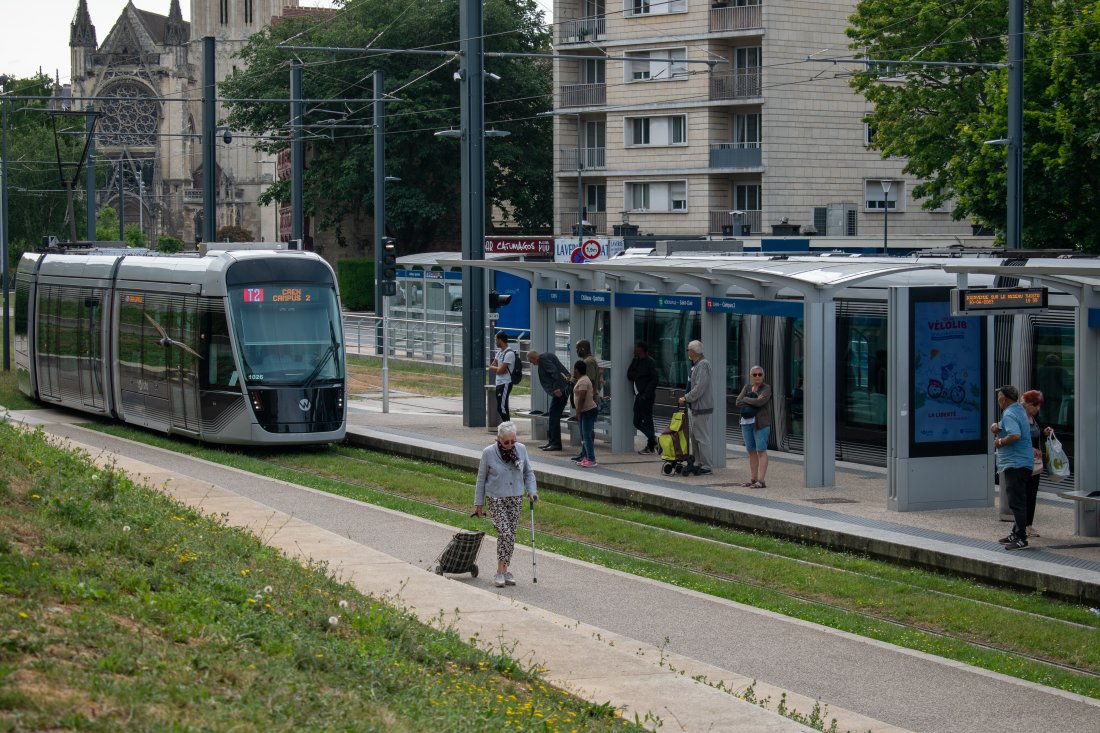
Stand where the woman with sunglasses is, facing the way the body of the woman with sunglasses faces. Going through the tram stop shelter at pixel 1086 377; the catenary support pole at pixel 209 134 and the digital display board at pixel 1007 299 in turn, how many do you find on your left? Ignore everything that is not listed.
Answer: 2

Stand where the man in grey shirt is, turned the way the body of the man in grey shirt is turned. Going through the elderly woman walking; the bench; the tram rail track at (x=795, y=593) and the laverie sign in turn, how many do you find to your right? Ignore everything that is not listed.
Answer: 1

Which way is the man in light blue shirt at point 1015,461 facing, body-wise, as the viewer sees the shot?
to the viewer's left

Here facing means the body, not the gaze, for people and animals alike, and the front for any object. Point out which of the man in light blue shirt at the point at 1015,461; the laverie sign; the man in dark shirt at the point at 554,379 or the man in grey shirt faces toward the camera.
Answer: the laverie sign

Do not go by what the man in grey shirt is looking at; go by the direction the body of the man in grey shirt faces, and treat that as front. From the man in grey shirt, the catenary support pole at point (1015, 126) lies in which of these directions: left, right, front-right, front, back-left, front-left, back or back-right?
back-right

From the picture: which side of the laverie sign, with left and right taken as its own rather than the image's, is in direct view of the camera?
front

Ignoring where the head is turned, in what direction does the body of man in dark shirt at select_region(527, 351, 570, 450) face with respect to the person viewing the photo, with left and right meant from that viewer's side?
facing to the left of the viewer

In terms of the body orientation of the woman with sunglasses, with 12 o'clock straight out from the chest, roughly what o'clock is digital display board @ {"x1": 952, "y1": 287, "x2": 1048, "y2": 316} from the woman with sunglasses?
The digital display board is roughly at 9 o'clock from the woman with sunglasses.

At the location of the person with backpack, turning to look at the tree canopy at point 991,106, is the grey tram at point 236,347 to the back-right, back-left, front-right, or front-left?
back-left

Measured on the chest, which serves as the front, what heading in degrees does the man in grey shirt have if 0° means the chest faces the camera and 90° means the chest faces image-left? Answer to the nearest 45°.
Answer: approximately 90°

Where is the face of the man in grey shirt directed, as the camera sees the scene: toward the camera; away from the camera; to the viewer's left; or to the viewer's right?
to the viewer's left
